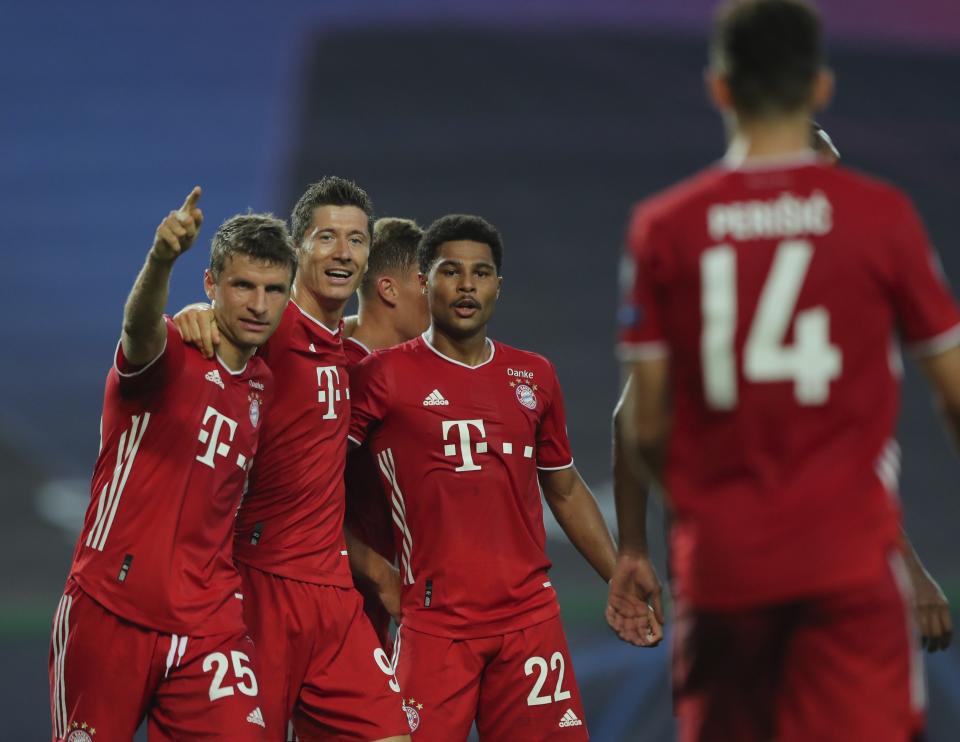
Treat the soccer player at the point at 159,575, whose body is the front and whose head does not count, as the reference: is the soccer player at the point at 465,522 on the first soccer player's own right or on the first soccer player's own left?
on the first soccer player's own left

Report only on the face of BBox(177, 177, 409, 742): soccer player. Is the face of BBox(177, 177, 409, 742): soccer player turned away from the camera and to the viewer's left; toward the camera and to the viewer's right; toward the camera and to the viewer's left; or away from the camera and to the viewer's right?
toward the camera and to the viewer's right

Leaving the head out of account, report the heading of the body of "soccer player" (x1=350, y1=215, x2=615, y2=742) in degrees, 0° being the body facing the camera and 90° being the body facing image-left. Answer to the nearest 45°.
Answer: approximately 0°

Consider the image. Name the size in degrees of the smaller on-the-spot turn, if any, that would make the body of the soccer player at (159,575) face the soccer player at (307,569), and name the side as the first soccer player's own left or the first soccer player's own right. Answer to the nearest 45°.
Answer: approximately 90° to the first soccer player's own left

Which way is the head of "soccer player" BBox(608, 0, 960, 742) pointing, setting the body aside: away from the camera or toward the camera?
away from the camera

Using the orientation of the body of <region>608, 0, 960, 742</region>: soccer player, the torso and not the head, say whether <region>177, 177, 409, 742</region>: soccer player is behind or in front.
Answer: in front

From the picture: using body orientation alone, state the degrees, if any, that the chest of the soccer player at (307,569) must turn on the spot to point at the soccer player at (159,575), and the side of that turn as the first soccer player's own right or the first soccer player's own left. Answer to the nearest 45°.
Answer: approximately 90° to the first soccer player's own right

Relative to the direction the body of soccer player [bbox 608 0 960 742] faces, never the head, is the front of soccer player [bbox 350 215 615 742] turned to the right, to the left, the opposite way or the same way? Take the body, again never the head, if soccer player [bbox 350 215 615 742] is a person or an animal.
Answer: the opposite way

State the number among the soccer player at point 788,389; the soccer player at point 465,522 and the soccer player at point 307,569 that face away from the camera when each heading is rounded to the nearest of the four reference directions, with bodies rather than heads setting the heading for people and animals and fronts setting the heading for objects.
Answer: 1

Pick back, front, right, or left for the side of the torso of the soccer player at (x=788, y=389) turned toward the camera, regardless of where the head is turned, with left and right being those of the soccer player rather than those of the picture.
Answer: back

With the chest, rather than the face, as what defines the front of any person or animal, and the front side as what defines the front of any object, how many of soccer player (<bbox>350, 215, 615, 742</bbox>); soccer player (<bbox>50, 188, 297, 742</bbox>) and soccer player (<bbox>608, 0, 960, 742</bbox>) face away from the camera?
1
